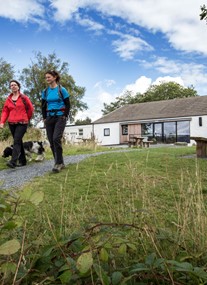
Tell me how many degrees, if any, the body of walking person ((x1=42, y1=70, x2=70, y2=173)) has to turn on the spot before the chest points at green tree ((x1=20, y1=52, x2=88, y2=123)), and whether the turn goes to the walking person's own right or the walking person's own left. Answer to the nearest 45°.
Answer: approximately 135° to the walking person's own right

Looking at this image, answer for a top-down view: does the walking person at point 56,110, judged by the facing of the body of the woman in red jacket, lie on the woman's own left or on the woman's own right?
on the woman's own left

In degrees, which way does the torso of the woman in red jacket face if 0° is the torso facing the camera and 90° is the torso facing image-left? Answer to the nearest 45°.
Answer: approximately 45°

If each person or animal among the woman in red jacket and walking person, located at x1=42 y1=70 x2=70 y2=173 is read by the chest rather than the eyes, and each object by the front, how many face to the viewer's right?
0

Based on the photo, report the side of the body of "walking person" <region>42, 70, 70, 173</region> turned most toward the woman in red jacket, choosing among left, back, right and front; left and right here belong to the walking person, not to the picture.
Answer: right

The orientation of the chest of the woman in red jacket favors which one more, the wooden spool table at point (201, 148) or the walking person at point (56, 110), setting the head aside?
the walking person

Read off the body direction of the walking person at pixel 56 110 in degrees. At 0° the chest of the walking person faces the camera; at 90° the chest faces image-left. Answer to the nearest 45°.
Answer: approximately 45°

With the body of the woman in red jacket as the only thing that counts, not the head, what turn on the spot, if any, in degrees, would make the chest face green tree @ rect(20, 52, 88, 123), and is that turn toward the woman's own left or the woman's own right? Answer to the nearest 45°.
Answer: approximately 135° to the woman's own right
